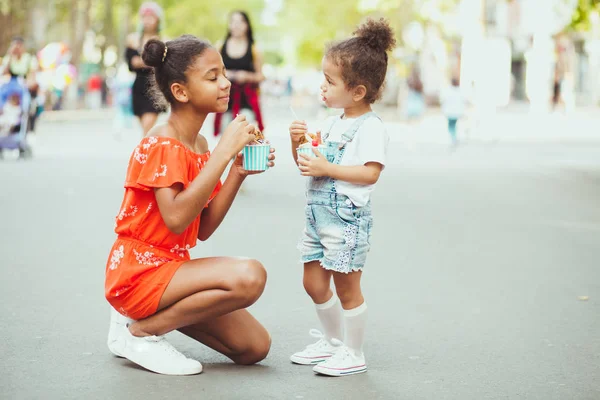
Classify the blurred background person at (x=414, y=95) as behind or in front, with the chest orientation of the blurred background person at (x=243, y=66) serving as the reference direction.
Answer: behind

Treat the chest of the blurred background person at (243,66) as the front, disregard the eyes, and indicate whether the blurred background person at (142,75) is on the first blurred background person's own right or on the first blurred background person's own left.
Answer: on the first blurred background person's own right

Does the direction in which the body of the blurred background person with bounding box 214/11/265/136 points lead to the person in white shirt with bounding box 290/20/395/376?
yes

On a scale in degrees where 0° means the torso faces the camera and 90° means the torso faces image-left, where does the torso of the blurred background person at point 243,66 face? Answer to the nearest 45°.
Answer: approximately 0°

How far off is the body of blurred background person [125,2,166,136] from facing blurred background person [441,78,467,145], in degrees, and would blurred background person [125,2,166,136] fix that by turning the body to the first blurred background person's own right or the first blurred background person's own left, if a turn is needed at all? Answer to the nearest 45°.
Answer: approximately 135° to the first blurred background person's own left

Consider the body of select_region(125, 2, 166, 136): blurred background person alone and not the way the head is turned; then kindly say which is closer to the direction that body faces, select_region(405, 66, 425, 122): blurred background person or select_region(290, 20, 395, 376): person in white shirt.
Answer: the person in white shirt

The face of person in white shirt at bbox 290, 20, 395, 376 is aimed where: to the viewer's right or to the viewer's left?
to the viewer's left

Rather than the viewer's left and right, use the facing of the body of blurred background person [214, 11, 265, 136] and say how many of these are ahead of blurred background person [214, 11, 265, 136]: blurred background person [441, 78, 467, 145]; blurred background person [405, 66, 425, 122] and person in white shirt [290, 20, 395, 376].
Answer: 1
